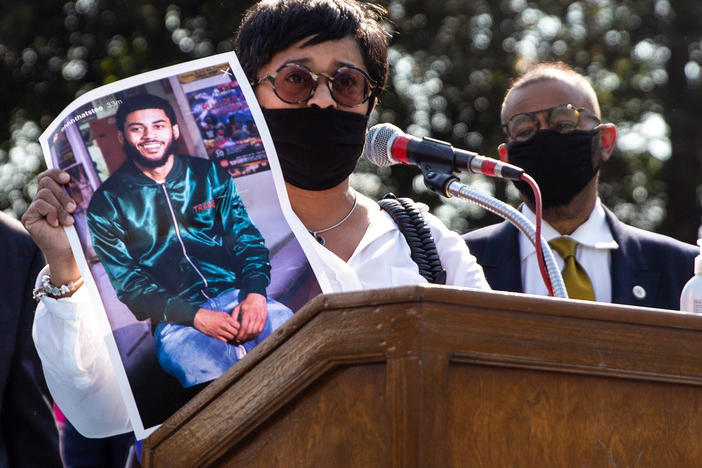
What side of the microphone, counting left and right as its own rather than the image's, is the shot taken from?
left

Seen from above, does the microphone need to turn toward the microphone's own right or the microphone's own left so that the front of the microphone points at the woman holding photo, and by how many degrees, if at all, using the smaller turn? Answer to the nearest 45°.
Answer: approximately 45° to the microphone's own right

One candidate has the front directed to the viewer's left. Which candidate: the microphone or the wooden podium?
the microphone

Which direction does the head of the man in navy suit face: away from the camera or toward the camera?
toward the camera

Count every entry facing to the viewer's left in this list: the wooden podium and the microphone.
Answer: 1

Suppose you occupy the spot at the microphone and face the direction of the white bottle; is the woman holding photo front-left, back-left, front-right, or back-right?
back-left
